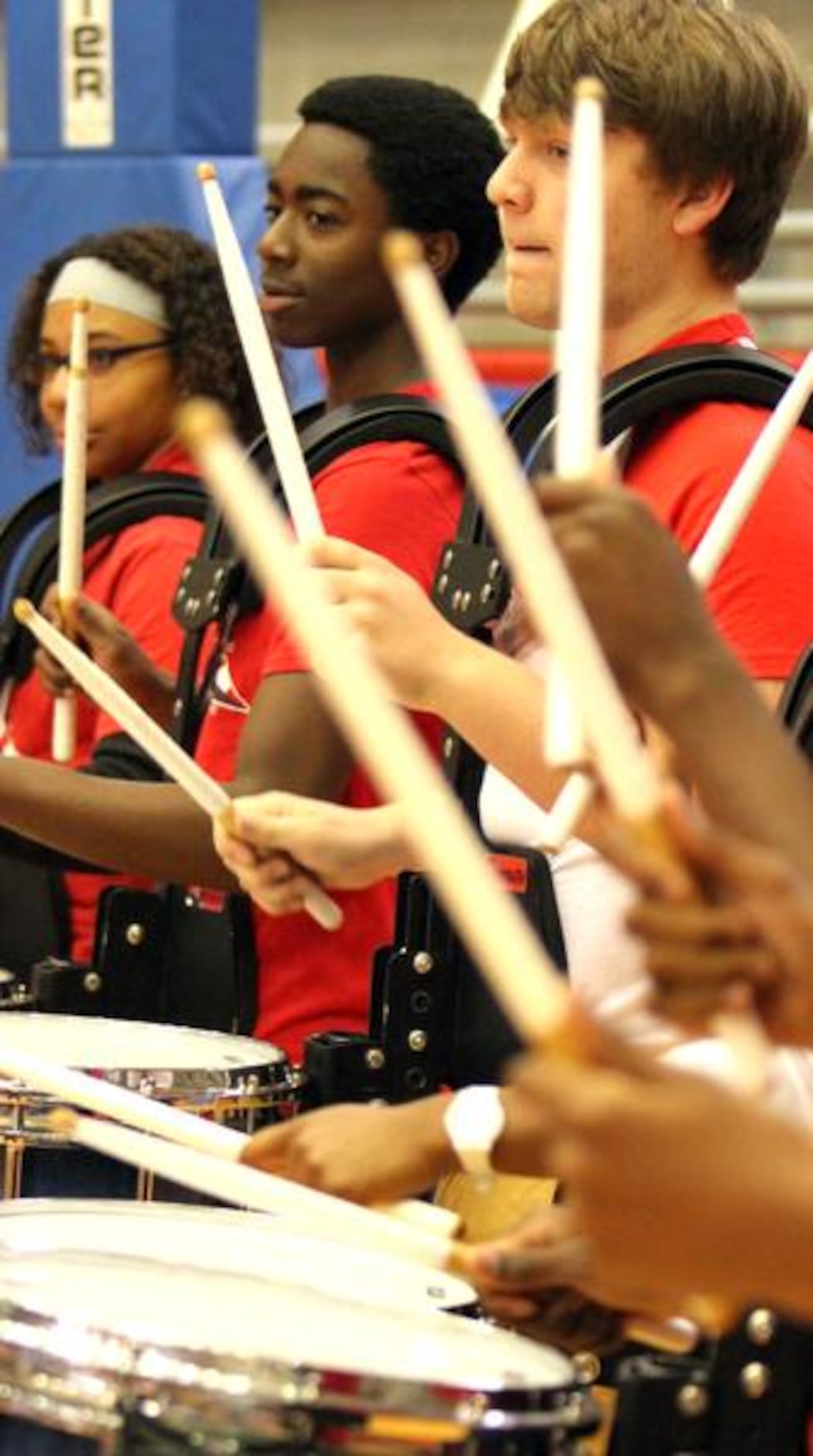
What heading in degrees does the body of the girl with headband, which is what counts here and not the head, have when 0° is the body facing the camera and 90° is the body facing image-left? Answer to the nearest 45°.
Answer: approximately 45°

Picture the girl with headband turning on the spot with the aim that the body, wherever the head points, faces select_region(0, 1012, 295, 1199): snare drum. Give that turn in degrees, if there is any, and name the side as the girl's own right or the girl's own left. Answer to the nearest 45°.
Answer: approximately 45° to the girl's own left

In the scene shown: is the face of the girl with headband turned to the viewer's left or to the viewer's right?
to the viewer's left

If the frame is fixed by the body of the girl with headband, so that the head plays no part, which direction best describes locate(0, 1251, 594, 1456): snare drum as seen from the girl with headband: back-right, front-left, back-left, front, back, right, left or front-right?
front-left
